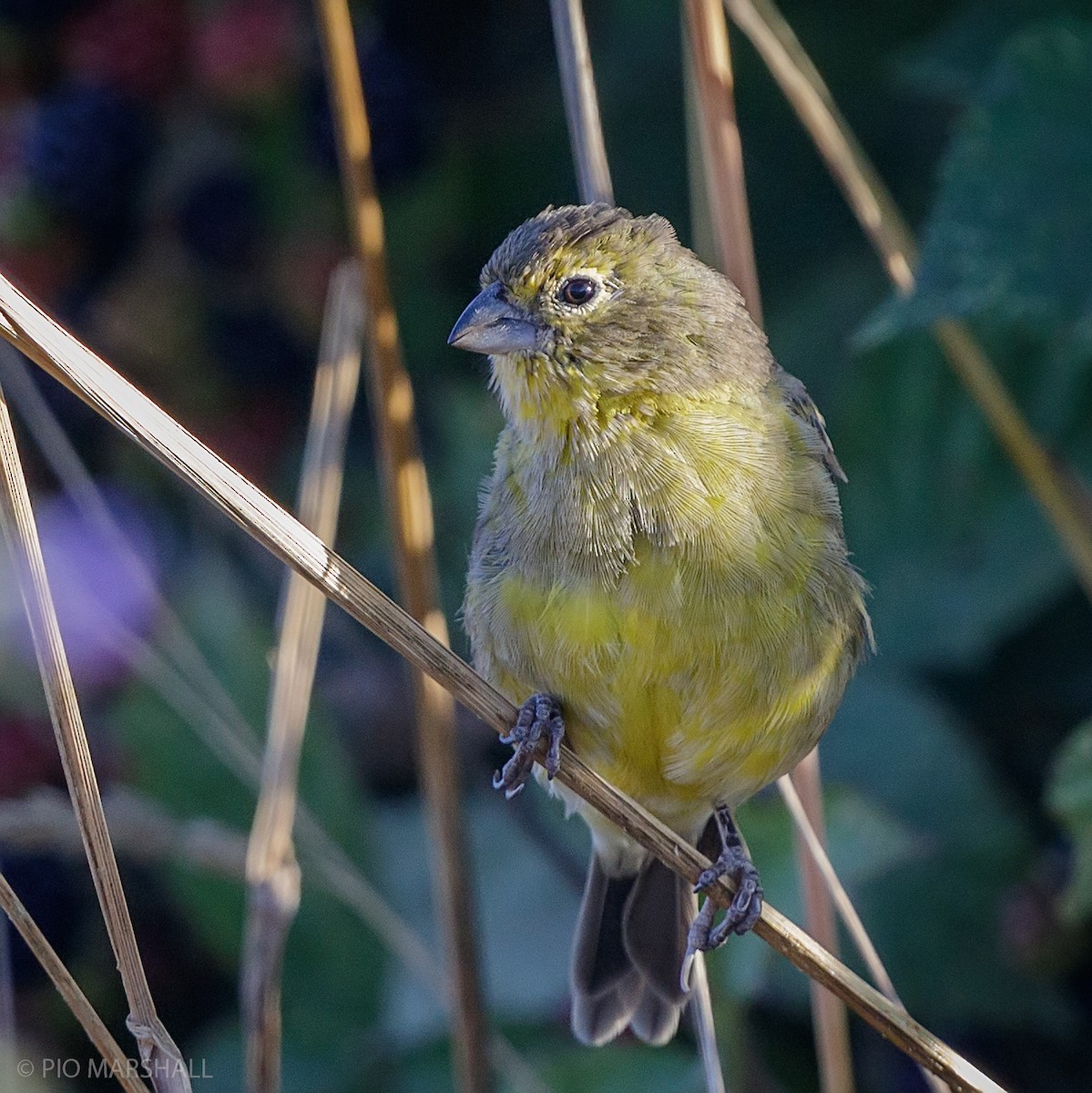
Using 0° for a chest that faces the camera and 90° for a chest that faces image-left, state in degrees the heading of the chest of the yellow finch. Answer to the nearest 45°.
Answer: approximately 0°

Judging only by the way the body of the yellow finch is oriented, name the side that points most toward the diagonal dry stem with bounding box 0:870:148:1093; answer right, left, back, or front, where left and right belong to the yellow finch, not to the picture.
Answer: right

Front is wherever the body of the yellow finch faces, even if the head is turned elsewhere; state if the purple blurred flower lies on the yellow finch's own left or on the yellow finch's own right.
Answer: on the yellow finch's own right
